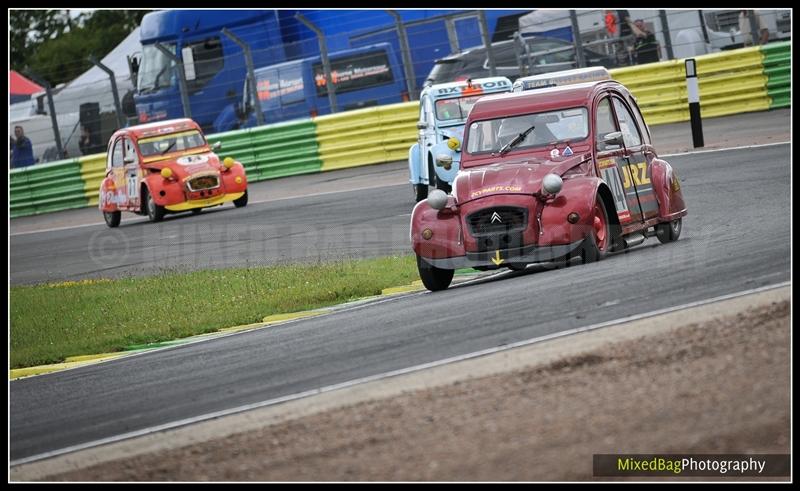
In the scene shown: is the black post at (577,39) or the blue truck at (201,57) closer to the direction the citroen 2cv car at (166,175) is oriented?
the black post

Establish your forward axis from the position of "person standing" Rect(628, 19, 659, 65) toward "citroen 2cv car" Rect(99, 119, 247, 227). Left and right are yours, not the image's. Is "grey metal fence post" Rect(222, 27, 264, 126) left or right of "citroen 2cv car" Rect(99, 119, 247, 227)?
right

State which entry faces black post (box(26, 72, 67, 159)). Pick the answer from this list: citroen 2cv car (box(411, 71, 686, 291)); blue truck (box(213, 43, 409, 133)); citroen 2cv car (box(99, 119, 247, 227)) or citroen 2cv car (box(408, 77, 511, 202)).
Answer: the blue truck

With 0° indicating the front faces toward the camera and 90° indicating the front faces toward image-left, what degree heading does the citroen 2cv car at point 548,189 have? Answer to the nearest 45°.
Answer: approximately 45°

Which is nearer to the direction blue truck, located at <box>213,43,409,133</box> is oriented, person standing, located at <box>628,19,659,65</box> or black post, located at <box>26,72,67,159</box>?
the black post

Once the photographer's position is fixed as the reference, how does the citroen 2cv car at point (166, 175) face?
facing the viewer and to the right of the viewer

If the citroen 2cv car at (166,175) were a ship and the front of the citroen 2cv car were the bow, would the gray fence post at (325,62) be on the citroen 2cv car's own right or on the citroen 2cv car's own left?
on the citroen 2cv car's own left

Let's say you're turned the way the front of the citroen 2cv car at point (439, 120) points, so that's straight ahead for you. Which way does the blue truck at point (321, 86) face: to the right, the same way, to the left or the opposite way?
to the right

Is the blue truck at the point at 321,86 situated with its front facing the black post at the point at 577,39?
no

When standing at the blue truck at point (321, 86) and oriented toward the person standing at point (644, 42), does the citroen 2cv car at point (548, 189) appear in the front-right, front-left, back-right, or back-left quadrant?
front-right

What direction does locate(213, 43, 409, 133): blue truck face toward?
to the viewer's left

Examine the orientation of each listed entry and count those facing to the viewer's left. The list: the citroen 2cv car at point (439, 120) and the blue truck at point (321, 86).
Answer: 1

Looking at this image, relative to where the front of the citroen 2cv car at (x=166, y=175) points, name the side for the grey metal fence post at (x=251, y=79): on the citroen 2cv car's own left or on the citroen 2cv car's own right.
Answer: on the citroen 2cv car's own left

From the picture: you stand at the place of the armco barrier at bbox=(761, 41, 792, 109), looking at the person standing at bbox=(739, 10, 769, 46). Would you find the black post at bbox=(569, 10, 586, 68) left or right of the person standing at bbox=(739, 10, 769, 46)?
left

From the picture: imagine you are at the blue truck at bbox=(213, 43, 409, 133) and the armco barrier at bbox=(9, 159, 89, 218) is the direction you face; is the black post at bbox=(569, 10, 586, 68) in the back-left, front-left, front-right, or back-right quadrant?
back-left

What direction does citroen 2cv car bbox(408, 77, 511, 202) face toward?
toward the camera

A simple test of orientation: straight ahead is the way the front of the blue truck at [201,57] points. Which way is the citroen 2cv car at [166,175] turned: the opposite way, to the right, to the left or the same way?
to the left

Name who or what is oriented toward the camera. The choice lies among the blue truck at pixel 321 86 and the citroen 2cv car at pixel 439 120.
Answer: the citroen 2cv car

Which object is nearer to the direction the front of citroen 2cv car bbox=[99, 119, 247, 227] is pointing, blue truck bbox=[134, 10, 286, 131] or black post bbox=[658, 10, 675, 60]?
the black post
